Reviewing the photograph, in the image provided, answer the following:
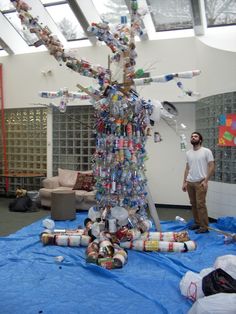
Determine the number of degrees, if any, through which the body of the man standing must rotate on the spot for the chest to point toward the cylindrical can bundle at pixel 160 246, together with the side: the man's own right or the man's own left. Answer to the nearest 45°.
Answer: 0° — they already face it

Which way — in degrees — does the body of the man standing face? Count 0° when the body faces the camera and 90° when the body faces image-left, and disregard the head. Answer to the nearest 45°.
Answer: approximately 45°

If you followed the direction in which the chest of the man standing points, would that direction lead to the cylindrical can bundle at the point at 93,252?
yes

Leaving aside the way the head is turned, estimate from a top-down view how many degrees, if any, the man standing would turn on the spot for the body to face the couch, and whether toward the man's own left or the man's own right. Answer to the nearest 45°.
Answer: approximately 90° to the man's own right

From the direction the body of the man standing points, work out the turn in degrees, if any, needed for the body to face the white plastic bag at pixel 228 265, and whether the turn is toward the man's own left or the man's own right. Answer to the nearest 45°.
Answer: approximately 45° to the man's own left

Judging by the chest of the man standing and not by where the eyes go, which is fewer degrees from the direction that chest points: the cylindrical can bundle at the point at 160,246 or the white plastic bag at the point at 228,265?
the cylindrical can bundle

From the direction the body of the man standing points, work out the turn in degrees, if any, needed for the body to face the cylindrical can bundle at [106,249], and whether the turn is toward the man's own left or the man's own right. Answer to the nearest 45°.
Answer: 0° — they already face it
